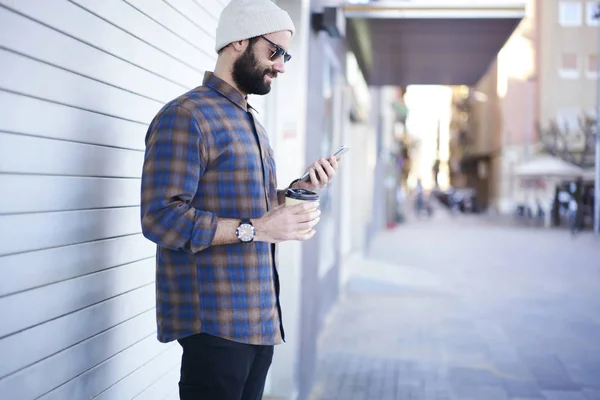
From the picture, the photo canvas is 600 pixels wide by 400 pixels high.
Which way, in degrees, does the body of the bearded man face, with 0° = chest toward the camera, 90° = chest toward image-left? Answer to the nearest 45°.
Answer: approximately 270°

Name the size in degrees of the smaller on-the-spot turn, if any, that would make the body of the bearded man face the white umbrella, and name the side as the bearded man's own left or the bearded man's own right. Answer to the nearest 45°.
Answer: approximately 45° to the bearded man's own left
